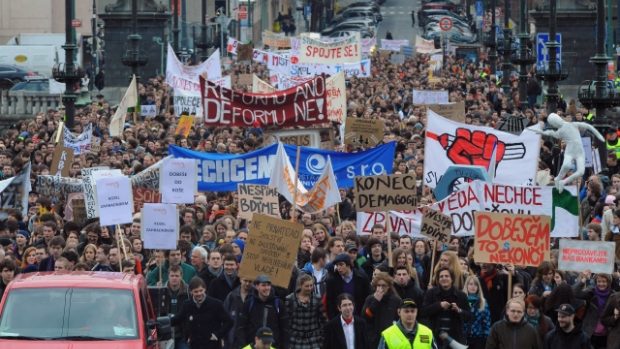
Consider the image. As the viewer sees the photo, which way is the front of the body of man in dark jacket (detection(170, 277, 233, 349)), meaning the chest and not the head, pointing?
toward the camera

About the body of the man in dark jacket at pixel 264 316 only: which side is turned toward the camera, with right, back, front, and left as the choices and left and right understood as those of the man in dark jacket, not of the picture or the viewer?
front

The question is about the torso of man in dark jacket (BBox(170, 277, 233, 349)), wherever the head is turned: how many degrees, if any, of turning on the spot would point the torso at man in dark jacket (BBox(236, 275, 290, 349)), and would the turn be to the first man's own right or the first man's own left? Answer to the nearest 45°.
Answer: approximately 90° to the first man's own left

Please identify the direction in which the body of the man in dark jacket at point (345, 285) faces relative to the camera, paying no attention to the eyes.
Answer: toward the camera

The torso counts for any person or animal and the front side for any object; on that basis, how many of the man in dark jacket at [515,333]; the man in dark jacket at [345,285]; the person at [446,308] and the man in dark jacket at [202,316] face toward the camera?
4
